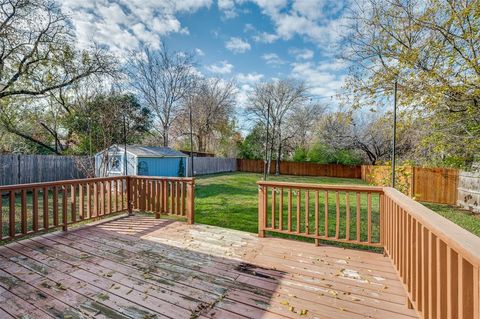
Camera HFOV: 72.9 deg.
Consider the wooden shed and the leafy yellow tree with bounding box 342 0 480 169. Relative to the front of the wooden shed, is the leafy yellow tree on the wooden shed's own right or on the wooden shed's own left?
on the wooden shed's own left

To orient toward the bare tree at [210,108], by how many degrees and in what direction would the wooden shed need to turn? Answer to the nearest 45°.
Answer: approximately 180°

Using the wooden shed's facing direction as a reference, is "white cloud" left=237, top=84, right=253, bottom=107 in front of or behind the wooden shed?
behind

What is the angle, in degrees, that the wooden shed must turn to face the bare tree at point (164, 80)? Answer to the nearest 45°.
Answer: approximately 135° to its right

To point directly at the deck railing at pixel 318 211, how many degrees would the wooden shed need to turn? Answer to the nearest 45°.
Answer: approximately 45° to its left

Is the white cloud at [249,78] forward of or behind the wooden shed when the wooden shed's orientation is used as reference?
behind

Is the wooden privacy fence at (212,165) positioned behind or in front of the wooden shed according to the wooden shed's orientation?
behind

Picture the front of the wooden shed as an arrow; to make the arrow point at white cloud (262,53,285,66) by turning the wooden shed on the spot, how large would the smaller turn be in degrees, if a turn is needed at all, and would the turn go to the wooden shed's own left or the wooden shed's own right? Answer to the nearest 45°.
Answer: approximately 135° to the wooden shed's own left

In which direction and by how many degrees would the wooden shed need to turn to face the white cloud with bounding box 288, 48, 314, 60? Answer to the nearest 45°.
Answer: approximately 135° to its left

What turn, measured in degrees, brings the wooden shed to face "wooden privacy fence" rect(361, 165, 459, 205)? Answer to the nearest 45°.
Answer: approximately 90° to its left

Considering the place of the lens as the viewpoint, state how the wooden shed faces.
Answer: facing the viewer and to the left of the viewer
